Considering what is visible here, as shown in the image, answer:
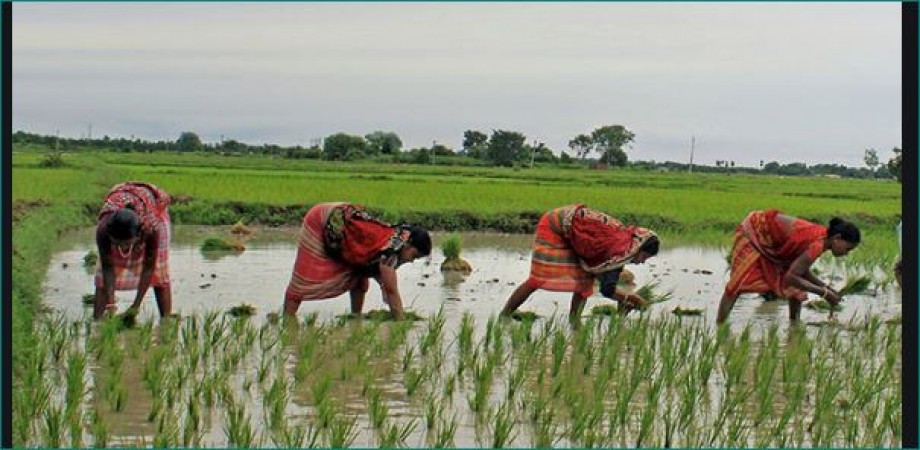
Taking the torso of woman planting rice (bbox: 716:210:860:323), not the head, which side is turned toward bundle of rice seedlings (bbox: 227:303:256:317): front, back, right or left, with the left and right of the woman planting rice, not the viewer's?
back

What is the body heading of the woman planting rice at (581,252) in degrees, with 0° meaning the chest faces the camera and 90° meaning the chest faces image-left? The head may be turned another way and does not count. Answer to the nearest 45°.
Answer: approximately 270°

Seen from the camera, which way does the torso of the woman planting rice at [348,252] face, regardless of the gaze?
to the viewer's right

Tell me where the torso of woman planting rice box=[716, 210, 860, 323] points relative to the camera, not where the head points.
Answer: to the viewer's right

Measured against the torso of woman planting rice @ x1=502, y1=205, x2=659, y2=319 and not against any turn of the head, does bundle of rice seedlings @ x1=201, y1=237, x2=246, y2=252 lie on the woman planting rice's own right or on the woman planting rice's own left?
on the woman planting rice's own left

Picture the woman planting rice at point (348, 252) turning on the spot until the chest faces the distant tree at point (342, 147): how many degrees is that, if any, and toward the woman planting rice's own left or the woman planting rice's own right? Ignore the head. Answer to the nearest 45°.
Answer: approximately 90° to the woman planting rice's own left

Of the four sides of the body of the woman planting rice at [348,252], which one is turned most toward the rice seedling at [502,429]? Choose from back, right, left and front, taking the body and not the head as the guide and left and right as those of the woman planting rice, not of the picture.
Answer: right

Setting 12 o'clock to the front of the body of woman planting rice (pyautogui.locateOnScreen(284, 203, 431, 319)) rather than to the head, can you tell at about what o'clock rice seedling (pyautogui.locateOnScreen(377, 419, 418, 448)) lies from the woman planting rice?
The rice seedling is roughly at 3 o'clock from the woman planting rice.
